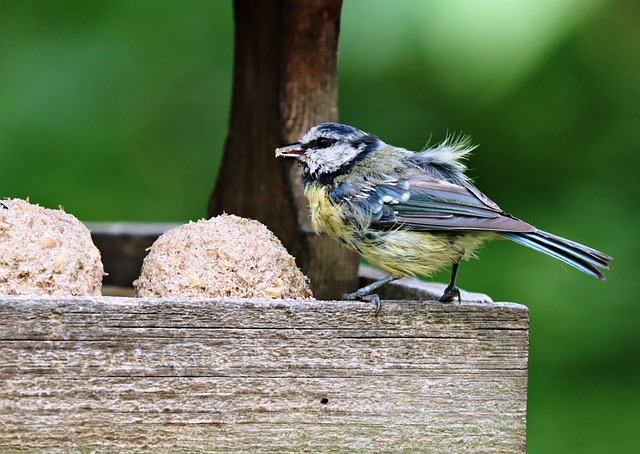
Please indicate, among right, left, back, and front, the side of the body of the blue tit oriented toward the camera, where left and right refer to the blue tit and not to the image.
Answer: left

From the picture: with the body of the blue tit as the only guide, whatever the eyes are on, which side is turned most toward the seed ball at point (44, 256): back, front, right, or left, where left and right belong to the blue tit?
front
